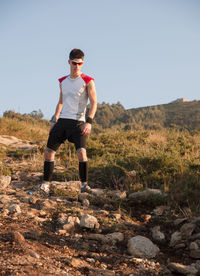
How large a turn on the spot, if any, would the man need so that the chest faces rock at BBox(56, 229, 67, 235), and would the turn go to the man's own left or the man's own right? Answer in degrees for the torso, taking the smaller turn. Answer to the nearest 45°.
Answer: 0° — they already face it

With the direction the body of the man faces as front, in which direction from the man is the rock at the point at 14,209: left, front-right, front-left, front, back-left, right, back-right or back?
front-right

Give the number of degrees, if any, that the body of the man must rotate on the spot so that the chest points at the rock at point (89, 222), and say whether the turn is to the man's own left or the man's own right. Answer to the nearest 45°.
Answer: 0° — they already face it

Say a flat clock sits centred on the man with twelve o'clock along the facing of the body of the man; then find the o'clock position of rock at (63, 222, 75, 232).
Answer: The rock is roughly at 12 o'clock from the man.

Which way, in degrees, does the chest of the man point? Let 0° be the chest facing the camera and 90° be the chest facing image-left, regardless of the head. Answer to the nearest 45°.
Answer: approximately 0°

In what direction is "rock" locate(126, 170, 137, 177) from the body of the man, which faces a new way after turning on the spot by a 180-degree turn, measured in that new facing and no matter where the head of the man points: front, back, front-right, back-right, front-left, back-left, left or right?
front-right

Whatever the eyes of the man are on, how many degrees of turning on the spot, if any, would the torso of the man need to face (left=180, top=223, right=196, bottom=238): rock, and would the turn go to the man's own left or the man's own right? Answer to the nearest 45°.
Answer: approximately 45° to the man's own left
